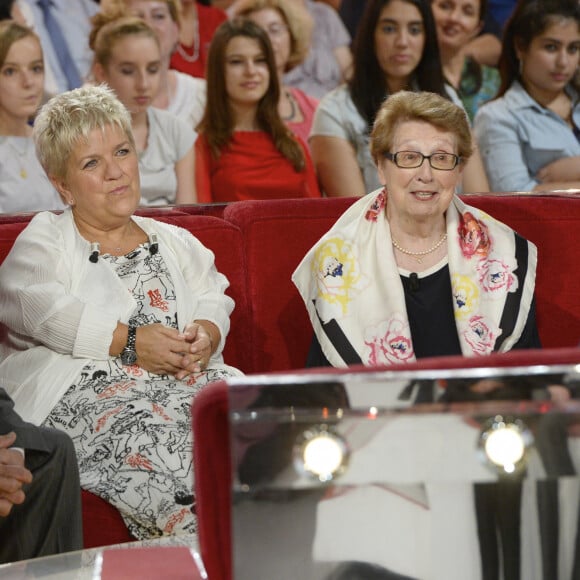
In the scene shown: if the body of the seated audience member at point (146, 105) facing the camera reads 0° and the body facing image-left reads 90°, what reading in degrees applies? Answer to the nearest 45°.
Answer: approximately 0°

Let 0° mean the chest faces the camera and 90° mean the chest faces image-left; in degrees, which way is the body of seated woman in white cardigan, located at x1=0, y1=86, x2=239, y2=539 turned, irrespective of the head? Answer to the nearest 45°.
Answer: approximately 315°

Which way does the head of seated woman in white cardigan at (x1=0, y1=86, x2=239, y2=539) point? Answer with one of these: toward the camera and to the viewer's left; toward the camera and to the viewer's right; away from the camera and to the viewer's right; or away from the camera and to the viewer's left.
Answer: toward the camera and to the viewer's right

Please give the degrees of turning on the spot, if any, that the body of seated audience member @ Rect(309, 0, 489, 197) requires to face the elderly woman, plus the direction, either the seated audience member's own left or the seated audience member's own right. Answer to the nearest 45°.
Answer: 0° — they already face them

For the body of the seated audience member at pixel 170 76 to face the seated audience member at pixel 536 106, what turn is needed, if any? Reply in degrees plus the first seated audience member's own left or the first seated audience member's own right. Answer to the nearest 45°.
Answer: approximately 90° to the first seated audience member's own left

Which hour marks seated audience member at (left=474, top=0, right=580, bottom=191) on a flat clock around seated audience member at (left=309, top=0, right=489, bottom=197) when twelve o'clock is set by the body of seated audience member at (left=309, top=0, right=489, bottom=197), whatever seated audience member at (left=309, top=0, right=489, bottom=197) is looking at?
seated audience member at (left=474, top=0, right=580, bottom=191) is roughly at 8 o'clock from seated audience member at (left=309, top=0, right=489, bottom=197).

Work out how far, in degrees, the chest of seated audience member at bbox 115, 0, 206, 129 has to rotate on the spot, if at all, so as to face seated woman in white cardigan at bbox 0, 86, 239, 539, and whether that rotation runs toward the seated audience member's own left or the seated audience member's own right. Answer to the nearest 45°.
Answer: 0° — they already face them

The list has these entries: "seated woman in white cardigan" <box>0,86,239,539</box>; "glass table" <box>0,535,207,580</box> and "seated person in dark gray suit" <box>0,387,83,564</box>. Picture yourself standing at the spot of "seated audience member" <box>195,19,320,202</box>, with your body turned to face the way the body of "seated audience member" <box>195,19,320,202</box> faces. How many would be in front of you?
3
